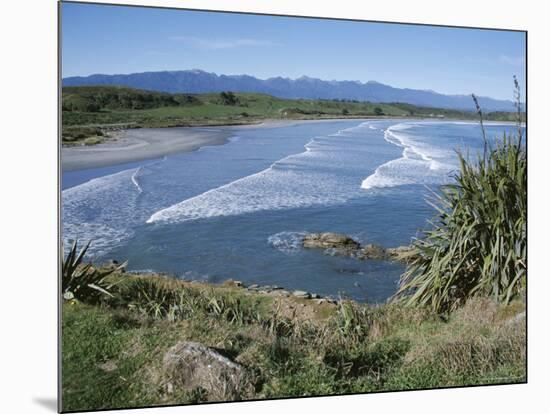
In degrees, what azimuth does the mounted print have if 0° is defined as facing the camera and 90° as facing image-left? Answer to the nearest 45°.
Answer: approximately 315°
